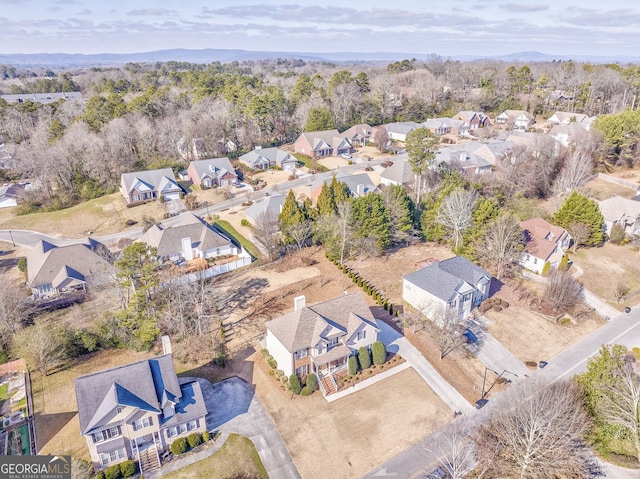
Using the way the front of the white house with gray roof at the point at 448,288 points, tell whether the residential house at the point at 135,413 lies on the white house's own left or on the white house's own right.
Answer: on the white house's own right

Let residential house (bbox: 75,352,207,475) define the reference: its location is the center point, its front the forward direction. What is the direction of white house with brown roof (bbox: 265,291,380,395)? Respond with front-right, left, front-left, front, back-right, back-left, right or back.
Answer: left

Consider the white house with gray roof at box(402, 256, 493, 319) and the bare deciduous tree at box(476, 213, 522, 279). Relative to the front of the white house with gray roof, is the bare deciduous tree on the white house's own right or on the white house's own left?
on the white house's own left

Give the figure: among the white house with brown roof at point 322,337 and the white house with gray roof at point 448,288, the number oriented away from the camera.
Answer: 0

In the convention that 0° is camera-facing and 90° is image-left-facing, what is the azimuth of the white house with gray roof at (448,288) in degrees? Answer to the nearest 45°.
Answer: approximately 315°

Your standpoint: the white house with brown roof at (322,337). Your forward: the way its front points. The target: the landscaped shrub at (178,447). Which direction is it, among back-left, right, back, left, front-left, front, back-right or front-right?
right

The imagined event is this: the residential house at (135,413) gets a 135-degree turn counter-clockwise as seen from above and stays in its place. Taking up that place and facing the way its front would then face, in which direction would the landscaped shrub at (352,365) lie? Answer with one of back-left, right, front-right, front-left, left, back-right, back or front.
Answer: front-right

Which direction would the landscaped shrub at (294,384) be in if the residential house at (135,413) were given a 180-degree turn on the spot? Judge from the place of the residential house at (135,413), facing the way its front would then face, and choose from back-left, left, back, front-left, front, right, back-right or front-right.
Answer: right

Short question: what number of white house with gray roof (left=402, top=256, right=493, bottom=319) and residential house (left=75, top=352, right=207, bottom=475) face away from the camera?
0

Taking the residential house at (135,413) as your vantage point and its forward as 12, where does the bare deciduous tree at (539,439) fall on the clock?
The bare deciduous tree is roughly at 10 o'clock from the residential house.

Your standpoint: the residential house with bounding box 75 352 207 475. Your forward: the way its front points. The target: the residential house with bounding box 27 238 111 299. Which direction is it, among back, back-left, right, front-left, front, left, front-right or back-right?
back
